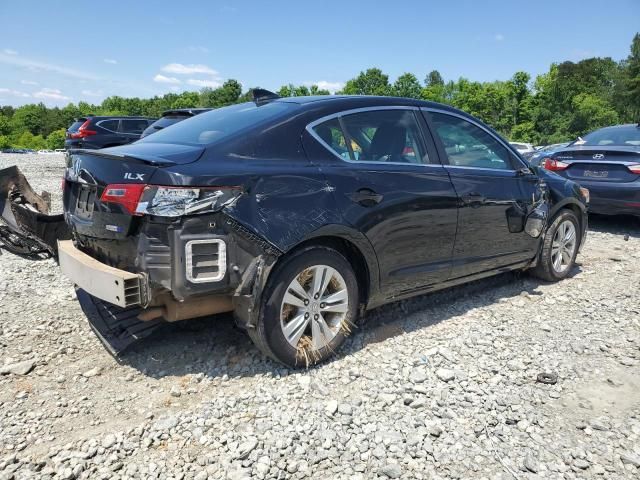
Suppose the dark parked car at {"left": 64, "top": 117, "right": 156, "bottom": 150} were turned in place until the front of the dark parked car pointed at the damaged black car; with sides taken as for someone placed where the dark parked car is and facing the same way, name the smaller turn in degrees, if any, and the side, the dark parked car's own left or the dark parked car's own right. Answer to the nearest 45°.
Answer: approximately 135° to the dark parked car's own right

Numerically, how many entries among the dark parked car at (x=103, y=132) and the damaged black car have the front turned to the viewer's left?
0

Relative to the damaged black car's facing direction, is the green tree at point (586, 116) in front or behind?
in front

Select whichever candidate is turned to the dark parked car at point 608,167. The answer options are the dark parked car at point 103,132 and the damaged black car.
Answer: the damaged black car

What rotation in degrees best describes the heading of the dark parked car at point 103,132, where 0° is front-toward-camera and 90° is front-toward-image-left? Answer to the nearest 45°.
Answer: approximately 225°

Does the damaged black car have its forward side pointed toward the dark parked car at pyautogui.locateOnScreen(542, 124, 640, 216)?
yes

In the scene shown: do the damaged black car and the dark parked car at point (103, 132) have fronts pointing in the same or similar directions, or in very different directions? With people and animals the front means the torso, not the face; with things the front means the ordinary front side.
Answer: same or similar directions

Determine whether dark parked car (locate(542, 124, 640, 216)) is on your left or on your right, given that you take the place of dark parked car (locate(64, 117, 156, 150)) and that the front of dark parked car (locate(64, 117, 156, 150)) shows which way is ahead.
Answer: on your right

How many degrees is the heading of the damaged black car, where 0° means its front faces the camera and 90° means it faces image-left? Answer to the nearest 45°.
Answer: approximately 225°

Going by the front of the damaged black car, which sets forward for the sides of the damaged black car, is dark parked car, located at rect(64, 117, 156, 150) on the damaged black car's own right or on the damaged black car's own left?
on the damaged black car's own left

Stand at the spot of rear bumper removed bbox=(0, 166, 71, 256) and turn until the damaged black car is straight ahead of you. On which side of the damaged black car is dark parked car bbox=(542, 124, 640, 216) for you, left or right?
left

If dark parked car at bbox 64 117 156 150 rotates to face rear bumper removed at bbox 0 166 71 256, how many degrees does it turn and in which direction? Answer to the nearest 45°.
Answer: approximately 135° to its right
